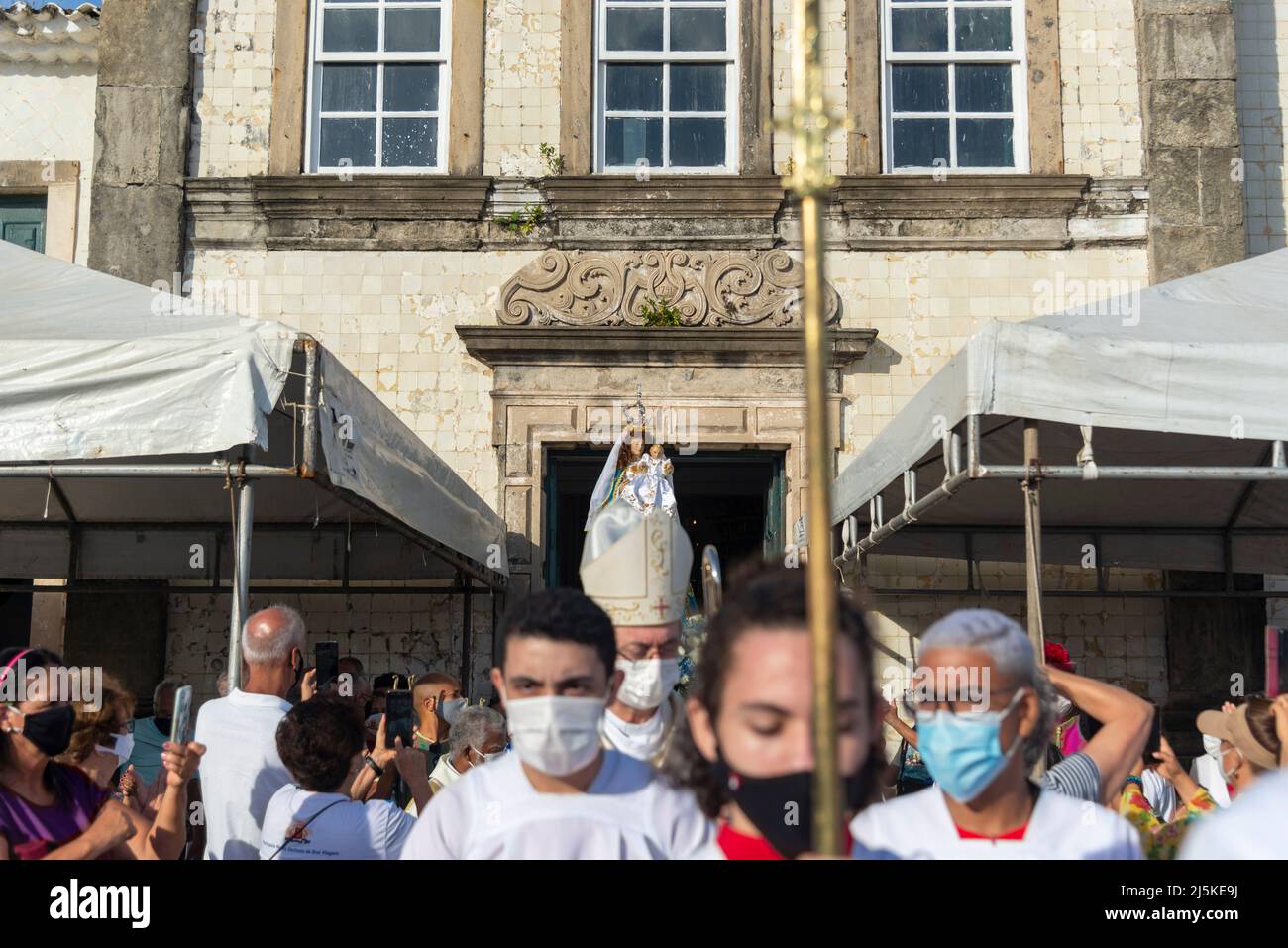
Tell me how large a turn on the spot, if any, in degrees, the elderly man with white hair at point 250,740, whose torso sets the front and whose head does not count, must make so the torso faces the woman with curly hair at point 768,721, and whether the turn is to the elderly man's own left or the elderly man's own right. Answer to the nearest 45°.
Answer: approximately 135° to the elderly man's own right

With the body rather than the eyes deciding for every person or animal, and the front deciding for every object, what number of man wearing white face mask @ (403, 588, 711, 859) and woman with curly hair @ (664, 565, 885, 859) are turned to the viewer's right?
0

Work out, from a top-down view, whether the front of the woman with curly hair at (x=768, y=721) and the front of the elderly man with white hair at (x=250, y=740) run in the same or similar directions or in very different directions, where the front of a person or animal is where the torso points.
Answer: very different directions

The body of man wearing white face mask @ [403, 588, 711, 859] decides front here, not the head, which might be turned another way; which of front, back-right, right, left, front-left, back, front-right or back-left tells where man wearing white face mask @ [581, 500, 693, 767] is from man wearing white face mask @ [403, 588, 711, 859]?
back

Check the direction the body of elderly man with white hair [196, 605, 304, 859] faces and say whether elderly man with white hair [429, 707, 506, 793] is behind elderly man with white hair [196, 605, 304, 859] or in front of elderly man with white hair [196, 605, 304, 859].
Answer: in front

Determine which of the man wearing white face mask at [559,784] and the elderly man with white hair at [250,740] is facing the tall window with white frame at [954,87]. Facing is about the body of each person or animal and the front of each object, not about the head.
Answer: the elderly man with white hair

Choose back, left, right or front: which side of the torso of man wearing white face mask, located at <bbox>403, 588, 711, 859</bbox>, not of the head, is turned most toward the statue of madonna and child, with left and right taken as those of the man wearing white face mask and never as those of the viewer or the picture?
back

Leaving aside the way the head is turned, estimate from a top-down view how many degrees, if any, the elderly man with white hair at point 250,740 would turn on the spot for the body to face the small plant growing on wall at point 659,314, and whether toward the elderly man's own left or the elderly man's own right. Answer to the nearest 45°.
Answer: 0° — they already face it

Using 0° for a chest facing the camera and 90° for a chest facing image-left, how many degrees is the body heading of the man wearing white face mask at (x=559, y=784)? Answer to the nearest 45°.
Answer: approximately 0°

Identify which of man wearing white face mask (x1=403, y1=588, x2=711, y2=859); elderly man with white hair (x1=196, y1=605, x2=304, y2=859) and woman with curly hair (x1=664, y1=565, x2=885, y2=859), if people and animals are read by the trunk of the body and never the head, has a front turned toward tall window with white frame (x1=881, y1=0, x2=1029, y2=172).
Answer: the elderly man with white hair

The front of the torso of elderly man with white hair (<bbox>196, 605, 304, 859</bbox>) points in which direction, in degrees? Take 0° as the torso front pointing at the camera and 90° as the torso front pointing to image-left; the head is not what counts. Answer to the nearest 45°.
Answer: approximately 225°

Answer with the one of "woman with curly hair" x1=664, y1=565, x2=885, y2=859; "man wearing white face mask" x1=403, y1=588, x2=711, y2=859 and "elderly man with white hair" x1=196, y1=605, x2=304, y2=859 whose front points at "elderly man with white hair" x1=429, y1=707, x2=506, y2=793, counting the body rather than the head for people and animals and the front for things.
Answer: "elderly man with white hair" x1=196, y1=605, x2=304, y2=859

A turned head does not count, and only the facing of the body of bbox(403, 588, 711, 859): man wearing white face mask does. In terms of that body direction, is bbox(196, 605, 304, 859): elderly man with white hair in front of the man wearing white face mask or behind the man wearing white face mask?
behind

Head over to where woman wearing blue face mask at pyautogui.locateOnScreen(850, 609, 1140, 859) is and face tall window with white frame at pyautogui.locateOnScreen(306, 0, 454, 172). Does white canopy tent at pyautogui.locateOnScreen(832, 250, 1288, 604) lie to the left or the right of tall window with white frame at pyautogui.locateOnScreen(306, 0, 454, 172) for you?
right
